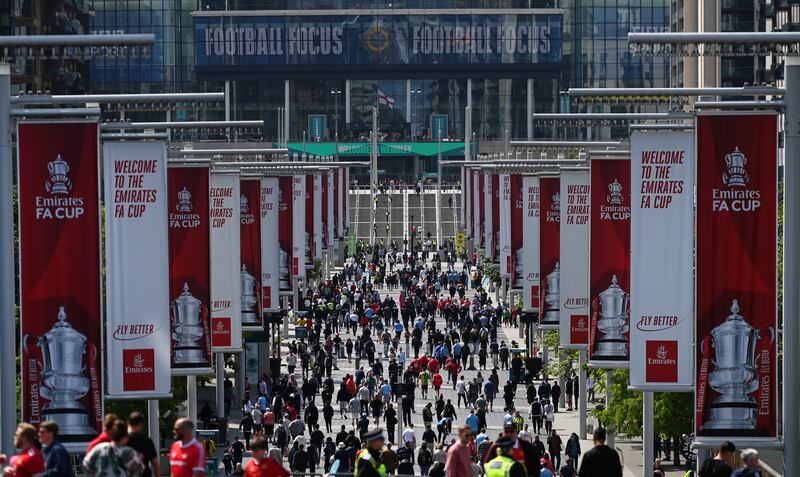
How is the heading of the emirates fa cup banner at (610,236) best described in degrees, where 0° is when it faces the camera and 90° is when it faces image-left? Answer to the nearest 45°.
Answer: approximately 0°

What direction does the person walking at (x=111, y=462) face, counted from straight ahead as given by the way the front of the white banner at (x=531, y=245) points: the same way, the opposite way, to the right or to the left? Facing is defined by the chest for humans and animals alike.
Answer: the opposite way

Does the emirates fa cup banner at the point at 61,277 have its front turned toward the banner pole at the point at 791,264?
no

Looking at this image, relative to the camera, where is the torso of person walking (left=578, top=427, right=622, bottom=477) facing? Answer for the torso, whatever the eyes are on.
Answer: away from the camera

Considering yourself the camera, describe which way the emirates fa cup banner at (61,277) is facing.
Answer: facing the viewer

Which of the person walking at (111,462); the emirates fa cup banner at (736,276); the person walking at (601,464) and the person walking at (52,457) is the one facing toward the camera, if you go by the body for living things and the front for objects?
the emirates fa cup banner

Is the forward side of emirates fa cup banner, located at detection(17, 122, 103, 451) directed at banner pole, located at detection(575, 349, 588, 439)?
no

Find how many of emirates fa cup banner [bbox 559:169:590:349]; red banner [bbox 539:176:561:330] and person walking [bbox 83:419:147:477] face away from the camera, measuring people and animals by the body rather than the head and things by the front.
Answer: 1

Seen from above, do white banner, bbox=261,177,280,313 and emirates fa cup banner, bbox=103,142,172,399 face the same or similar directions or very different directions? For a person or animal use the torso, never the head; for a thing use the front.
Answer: same or similar directions

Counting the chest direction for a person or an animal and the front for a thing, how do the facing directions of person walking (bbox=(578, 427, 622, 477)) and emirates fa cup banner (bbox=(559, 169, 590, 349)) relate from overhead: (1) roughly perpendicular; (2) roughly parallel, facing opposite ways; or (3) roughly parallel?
roughly parallel, facing opposite ways

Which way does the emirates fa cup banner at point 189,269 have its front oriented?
toward the camera

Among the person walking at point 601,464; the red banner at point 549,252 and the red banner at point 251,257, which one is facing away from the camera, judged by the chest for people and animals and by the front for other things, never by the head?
the person walking

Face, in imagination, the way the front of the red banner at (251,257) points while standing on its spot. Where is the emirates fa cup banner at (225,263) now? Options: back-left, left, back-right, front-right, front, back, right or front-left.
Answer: front

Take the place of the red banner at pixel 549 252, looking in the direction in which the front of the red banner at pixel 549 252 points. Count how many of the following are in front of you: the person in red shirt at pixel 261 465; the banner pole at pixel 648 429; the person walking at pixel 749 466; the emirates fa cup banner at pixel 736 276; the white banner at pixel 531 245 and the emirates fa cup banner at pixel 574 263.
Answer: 5

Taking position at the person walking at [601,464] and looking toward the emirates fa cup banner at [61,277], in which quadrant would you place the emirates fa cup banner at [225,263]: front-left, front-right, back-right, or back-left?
front-right

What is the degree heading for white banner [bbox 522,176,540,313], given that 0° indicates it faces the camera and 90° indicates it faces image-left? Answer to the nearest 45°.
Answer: approximately 0°

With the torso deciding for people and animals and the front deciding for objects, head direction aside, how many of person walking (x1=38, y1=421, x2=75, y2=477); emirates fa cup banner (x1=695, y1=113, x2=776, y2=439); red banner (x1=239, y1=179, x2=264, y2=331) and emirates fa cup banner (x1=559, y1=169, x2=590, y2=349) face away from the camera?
0

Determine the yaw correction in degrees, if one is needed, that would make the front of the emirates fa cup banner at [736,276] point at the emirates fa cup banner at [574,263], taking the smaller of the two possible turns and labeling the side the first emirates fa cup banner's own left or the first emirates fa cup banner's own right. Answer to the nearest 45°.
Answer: approximately 180°
